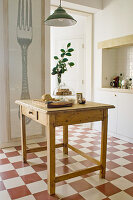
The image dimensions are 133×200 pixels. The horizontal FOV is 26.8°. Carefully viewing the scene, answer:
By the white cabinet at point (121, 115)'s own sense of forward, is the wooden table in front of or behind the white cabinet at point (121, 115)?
in front

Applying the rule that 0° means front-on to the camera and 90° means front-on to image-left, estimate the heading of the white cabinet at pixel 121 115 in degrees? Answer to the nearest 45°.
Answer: approximately 45°
